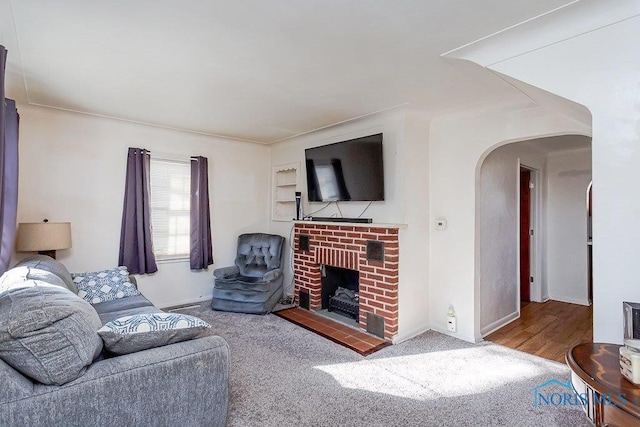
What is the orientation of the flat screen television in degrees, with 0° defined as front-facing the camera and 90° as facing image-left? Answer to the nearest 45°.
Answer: approximately 45°

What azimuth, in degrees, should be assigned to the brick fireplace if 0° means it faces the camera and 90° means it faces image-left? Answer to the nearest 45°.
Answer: approximately 45°

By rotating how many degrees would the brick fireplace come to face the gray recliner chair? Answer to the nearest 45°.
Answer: approximately 45° to its right

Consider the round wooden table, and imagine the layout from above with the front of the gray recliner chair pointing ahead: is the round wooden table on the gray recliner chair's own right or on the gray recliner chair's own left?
on the gray recliner chair's own left

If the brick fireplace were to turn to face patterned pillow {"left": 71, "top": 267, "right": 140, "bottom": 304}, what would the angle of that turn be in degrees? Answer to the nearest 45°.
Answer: approximately 45° to its right
